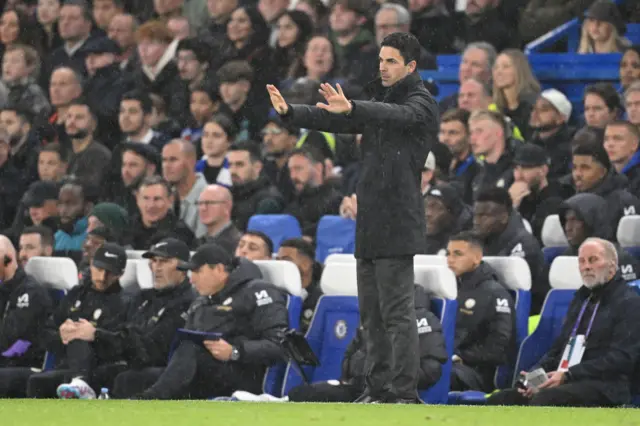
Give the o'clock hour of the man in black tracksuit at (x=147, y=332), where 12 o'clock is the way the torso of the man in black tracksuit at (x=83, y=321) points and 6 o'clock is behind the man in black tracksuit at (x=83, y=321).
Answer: the man in black tracksuit at (x=147, y=332) is roughly at 9 o'clock from the man in black tracksuit at (x=83, y=321).

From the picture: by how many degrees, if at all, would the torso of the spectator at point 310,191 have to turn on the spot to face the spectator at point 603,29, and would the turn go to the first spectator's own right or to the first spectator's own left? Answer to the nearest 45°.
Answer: approximately 135° to the first spectator's own left

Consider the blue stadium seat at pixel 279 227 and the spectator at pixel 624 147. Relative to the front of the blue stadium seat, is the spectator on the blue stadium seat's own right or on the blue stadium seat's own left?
on the blue stadium seat's own left

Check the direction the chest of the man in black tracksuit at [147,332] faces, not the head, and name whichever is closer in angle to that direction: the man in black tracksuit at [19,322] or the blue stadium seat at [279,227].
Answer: the man in black tracksuit

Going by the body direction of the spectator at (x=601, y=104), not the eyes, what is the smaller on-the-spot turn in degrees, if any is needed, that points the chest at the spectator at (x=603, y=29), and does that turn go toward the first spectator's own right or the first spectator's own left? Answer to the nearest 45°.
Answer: approximately 135° to the first spectator's own right

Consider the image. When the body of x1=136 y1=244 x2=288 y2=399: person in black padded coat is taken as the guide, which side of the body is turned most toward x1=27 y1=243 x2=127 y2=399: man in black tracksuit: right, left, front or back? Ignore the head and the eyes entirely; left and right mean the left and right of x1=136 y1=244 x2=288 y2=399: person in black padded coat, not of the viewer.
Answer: right
